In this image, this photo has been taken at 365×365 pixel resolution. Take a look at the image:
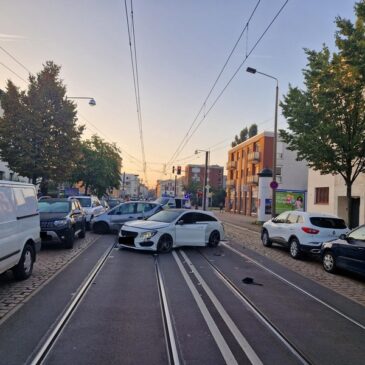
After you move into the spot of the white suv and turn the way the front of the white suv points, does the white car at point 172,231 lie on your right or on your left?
on your left

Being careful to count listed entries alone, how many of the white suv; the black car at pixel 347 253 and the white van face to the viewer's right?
0

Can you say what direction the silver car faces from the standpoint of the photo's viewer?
facing to the left of the viewer

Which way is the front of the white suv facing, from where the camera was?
facing away from the viewer and to the left of the viewer

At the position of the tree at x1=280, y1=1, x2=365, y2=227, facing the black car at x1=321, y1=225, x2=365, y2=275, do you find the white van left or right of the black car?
right

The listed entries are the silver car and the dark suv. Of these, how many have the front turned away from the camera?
0

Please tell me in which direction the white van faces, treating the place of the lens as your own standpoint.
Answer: facing the viewer and to the left of the viewer

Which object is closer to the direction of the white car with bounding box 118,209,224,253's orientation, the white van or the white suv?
the white van

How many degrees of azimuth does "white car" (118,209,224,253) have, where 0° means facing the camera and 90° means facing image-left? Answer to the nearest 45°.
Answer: approximately 45°

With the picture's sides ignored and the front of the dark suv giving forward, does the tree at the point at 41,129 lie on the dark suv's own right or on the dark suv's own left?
on the dark suv's own right

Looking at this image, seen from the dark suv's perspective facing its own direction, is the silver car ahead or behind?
behind

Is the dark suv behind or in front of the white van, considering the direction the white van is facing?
behind

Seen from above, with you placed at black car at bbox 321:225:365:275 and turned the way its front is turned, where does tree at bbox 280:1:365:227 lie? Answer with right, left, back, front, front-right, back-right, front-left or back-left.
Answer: front-right

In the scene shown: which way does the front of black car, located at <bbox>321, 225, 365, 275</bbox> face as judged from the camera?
facing away from the viewer and to the left of the viewer

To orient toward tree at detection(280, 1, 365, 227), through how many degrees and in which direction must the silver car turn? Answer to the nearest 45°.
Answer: approximately 180°

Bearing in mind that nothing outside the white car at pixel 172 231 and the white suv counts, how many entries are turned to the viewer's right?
0
